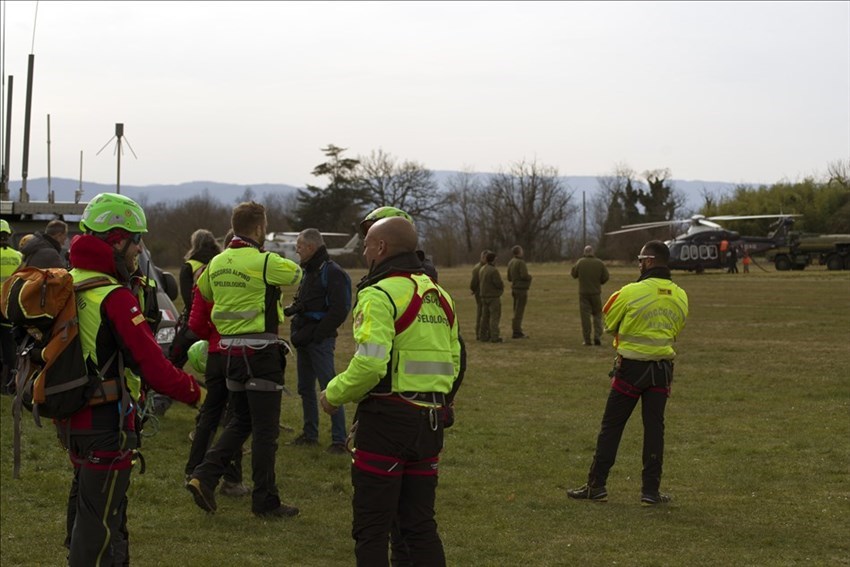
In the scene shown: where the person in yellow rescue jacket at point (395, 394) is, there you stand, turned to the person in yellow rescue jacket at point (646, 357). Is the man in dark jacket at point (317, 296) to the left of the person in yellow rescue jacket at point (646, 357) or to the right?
left

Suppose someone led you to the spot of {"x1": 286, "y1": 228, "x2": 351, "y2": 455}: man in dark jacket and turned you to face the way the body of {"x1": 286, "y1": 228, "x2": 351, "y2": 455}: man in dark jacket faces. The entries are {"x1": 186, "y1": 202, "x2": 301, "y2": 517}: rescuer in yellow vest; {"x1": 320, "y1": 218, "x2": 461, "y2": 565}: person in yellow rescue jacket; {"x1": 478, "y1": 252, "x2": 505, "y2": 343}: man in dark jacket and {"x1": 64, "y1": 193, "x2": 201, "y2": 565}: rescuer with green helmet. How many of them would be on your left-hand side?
3

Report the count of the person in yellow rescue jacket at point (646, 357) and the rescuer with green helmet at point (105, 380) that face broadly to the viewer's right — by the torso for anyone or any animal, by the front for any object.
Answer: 1

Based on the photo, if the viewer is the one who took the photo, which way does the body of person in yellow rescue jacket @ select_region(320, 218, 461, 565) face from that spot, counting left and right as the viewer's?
facing away from the viewer and to the left of the viewer

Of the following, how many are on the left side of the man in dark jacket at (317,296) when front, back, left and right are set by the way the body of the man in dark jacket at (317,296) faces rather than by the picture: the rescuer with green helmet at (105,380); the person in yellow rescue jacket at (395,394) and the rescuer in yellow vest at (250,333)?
3

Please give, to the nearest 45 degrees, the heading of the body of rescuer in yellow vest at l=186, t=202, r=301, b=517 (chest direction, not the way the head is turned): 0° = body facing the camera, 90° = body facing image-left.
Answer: approximately 225°

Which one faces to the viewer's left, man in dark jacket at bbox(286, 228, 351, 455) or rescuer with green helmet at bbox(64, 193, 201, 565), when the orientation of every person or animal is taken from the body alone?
the man in dark jacket

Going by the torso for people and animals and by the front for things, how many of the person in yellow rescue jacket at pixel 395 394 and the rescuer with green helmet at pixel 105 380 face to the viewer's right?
1

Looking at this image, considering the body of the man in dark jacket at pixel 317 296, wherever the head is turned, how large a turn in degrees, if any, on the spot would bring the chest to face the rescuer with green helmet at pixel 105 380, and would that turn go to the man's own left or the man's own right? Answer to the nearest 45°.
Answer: approximately 90° to the man's own left

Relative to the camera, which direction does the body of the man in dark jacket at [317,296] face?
to the viewer's left

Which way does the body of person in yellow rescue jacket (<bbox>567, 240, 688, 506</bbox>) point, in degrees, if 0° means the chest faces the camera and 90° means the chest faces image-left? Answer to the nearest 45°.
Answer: approximately 135°

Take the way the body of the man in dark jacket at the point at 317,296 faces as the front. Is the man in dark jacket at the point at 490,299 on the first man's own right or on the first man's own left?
on the first man's own right

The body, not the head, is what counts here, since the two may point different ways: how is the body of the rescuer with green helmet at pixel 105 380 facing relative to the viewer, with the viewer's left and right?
facing to the right of the viewer

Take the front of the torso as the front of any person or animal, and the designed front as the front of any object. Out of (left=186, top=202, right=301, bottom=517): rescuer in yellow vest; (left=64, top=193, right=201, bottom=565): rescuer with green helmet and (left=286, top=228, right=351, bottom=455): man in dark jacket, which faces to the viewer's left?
the man in dark jacket
